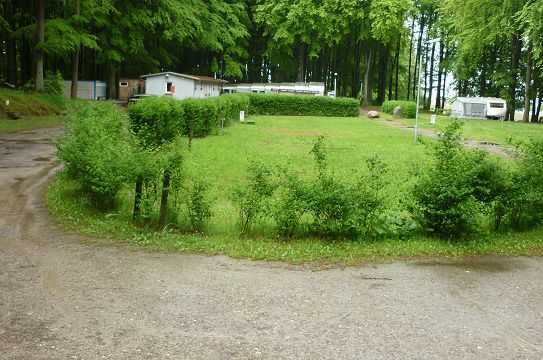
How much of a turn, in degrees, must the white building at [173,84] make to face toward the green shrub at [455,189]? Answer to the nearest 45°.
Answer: approximately 45° to its left

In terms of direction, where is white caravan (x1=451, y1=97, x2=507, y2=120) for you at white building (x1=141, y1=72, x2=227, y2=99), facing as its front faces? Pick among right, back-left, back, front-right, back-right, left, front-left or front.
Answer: back-left

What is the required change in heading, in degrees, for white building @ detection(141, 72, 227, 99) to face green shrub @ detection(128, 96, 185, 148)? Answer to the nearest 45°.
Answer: approximately 45° to its left

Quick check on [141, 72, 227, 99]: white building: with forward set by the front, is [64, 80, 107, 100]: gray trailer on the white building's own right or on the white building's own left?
on the white building's own right

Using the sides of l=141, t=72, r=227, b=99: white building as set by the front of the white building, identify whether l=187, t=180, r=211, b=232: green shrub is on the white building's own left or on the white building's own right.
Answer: on the white building's own left

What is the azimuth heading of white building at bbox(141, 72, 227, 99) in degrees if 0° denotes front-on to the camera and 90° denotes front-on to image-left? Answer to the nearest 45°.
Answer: approximately 45°

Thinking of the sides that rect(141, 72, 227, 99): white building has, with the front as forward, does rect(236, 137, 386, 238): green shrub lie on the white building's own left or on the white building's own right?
on the white building's own left

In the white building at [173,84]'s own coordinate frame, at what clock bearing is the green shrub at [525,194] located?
The green shrub is roughly at 10 o'clock from the white building.

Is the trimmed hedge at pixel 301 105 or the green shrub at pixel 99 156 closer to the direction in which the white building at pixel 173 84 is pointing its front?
the green shrub
